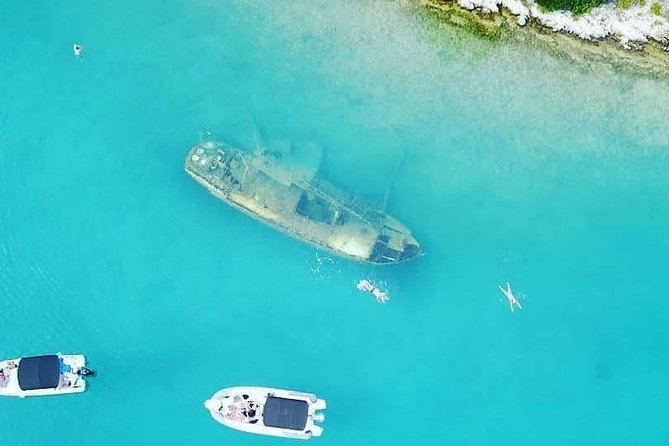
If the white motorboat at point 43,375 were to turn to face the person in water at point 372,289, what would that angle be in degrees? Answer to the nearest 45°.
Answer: approximately 180°

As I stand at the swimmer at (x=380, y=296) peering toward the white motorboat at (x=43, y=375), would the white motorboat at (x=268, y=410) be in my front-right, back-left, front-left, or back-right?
front-left

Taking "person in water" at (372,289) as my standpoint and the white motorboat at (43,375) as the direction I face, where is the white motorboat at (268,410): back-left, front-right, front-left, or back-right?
front-left

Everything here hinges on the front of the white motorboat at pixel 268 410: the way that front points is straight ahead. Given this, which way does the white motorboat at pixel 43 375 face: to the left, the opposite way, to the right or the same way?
the same way

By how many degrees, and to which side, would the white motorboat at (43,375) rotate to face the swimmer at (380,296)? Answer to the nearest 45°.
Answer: approximately 180°

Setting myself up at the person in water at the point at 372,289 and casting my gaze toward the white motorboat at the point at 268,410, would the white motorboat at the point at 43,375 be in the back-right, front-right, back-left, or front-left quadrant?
front-right

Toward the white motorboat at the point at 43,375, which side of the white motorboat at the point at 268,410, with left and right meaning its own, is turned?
front

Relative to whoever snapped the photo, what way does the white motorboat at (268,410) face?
facing to the left of the viewer

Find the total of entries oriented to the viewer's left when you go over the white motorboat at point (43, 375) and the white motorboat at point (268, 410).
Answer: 2

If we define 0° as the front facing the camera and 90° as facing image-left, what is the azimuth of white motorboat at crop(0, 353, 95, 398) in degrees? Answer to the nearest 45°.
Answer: approximately 90°
